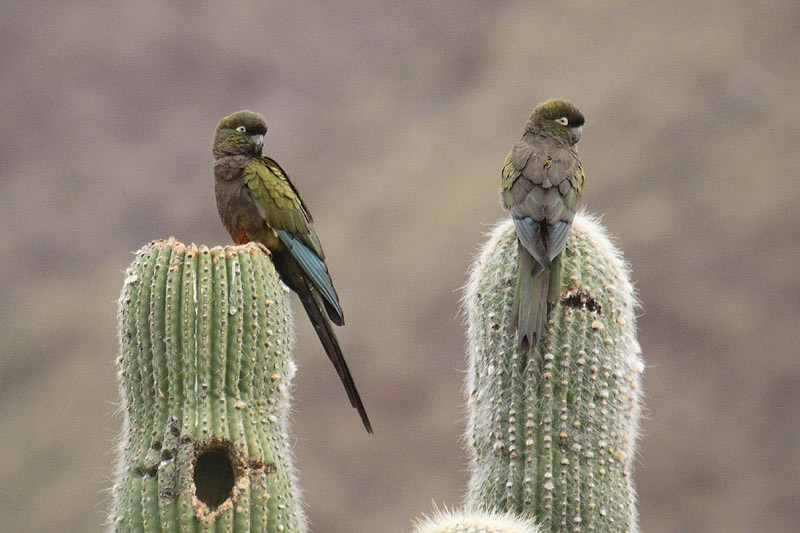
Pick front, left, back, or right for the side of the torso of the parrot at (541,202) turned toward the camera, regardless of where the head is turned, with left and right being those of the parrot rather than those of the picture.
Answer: back

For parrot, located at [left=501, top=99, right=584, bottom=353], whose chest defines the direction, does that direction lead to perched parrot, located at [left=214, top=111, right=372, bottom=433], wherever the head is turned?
no

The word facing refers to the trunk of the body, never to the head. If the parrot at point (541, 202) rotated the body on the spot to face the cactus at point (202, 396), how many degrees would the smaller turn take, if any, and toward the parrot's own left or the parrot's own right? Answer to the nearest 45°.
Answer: approximately 135° to the parrot's own left
